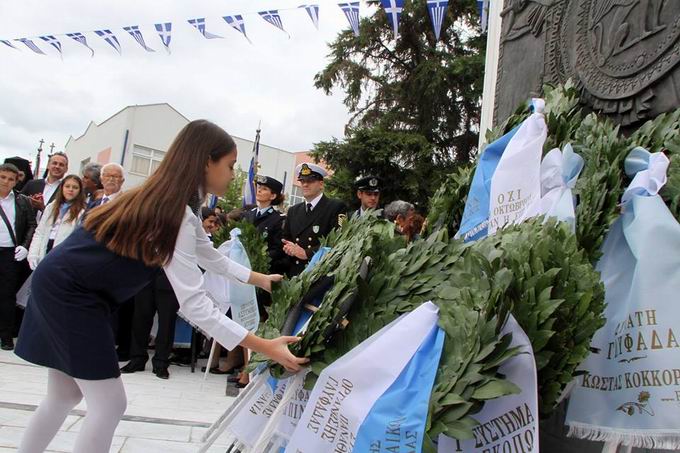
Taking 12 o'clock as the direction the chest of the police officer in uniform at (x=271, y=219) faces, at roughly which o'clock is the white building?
The white building is roughly at 4 o'clock from the police officer in uniform.

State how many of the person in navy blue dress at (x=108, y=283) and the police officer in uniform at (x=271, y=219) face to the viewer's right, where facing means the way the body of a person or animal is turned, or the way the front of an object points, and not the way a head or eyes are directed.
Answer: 1

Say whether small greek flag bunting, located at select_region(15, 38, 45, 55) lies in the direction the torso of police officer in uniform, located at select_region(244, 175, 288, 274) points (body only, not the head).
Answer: no

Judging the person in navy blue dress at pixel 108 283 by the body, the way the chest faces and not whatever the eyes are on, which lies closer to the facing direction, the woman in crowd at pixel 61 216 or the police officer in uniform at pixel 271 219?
the police officer in uniform

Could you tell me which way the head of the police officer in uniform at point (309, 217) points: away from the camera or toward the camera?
toward the camera

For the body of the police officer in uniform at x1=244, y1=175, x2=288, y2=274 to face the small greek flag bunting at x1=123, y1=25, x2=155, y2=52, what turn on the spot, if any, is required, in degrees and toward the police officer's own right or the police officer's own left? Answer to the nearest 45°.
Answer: approximately 90° to the police officer's own right

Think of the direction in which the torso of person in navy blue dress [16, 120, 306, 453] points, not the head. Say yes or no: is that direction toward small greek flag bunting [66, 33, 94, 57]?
no

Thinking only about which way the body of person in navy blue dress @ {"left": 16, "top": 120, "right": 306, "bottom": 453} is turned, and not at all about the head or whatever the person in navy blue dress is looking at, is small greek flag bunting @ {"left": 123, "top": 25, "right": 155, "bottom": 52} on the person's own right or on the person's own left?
on the person's own left

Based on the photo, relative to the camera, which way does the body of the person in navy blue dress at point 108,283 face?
to the viewer's right

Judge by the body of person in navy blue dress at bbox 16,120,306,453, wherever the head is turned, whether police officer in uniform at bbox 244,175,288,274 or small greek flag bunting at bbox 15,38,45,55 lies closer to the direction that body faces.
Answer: the police officer in uniform

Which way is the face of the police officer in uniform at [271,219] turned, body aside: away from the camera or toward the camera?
toward the camera

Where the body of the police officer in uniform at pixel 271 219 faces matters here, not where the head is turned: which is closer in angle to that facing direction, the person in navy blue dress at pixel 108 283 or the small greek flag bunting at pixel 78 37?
the person in navy blue dress

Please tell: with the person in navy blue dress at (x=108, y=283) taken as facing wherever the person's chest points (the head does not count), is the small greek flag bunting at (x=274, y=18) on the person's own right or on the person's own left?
on the person's own left

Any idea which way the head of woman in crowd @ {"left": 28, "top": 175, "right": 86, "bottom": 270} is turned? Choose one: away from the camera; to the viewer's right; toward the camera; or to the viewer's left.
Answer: toward the camera

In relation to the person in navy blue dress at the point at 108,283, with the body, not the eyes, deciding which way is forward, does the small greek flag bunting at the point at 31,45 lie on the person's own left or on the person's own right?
on the person's own left
